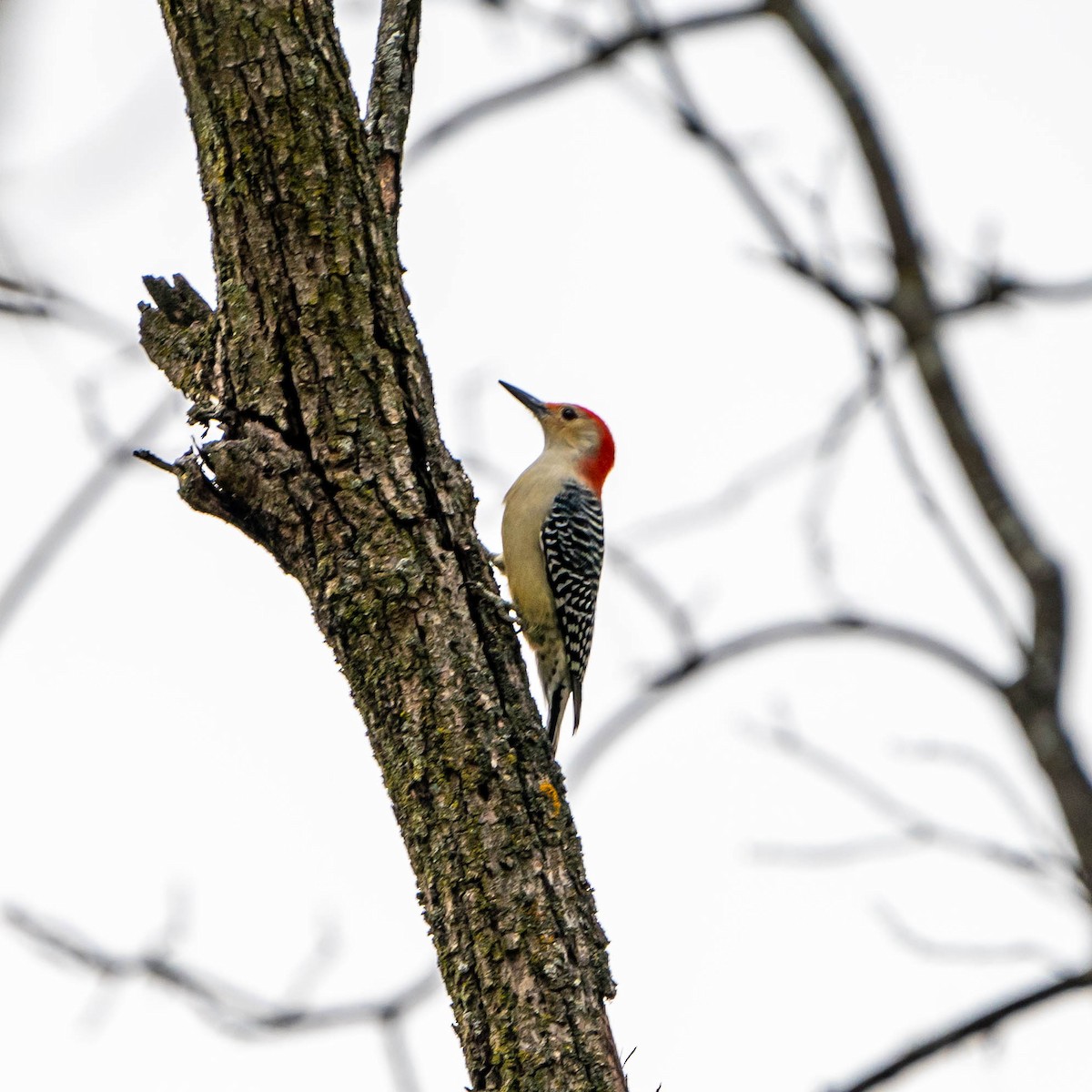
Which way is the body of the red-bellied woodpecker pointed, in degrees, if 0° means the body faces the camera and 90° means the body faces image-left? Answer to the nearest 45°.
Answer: approximately 90°
